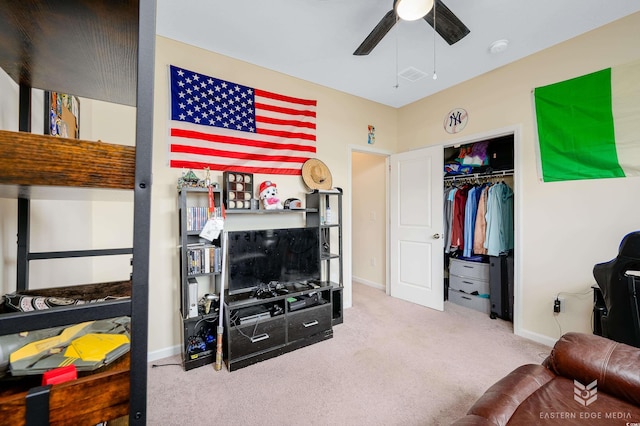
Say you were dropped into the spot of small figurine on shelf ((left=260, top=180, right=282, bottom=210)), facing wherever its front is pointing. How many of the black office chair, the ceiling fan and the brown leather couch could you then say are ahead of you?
3

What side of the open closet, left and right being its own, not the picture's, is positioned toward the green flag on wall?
left

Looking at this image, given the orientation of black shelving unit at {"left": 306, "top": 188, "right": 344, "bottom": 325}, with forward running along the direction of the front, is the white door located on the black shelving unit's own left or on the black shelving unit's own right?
on the black shelving unit's own left

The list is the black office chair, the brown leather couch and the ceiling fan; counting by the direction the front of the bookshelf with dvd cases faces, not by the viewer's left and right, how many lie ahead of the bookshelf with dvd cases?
3

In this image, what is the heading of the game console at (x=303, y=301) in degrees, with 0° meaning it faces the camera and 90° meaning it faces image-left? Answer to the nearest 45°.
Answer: approximately 315°

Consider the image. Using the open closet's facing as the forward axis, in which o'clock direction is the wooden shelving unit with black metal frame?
The wooden shelving unit with black metal frame is roughly at 11 o'clock from the open closet.

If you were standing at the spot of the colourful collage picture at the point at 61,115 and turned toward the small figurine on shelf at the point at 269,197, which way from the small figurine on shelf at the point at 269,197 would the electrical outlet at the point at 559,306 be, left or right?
right
